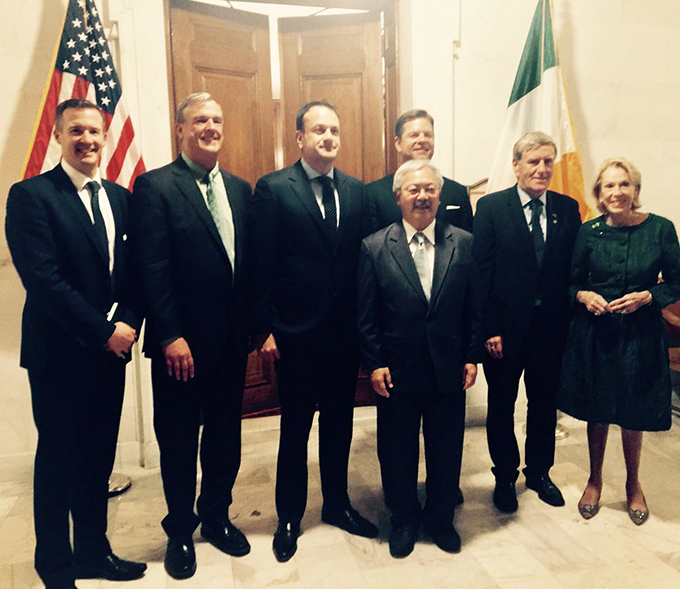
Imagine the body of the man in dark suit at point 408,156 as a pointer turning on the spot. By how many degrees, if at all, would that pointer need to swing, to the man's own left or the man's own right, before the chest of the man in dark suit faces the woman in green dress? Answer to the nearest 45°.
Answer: approximately 90° to the man's own left

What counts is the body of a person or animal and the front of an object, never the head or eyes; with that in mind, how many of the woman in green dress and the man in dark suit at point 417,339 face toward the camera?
2

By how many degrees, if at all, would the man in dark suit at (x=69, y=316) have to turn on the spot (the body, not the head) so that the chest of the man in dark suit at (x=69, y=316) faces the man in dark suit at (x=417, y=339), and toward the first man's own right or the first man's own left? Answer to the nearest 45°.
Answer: approximately 45° to the first man's own left

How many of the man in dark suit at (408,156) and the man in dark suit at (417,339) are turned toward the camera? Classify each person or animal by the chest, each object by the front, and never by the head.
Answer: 2

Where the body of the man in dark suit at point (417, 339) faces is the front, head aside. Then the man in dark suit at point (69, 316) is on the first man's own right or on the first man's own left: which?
on the first man's own right

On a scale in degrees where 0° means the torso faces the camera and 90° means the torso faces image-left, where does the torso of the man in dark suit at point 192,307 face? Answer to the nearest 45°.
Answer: approximately 315°

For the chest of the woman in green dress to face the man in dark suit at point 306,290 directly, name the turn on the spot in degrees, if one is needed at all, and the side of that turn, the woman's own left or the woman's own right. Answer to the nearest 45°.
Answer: approximately 45° to the woman's own right

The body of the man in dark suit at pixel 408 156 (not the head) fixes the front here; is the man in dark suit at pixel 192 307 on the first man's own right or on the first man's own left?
on the first man's own right

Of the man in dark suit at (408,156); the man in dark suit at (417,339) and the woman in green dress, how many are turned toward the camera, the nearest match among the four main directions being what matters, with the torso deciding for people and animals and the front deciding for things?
3

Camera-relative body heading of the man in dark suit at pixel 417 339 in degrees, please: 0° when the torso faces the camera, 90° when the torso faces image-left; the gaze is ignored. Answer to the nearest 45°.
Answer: approximately 0°
